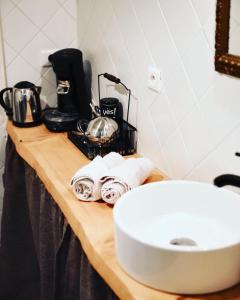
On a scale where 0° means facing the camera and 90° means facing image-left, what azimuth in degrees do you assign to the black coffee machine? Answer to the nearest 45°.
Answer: approximately 45°

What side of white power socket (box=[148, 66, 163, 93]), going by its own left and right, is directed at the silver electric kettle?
right

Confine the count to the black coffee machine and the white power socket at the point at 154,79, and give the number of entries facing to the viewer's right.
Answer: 0

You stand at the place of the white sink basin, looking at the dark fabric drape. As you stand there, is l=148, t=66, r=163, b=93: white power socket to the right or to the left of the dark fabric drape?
right

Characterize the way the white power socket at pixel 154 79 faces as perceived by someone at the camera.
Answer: facing the viewer and to the left of the viewer
